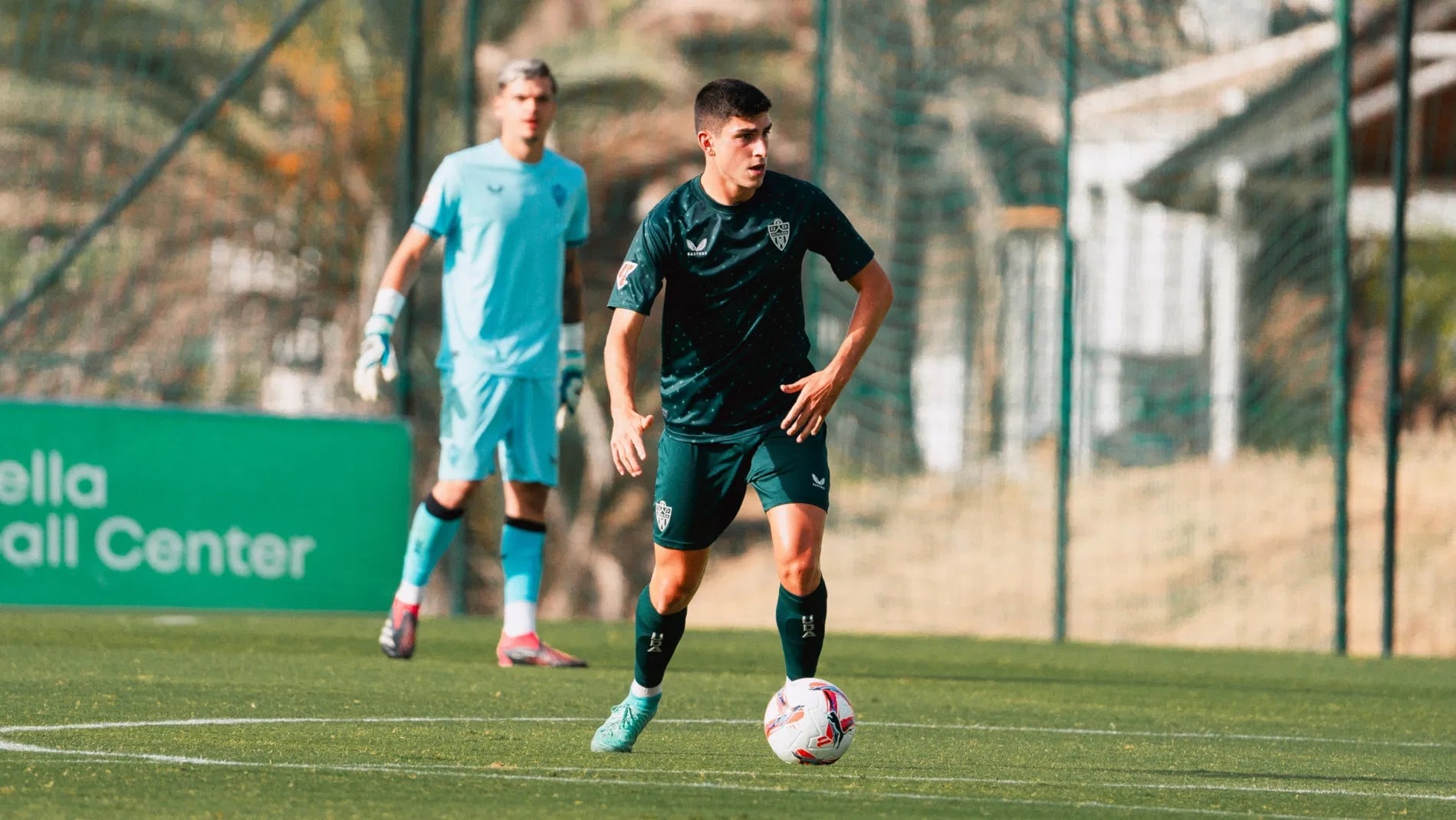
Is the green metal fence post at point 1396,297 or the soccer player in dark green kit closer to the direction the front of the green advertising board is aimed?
the soccer player in dark green kit

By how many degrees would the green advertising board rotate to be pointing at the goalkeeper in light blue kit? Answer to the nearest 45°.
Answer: approximately 45° to its left

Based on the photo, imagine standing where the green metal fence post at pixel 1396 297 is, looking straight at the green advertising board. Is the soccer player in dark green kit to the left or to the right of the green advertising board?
left

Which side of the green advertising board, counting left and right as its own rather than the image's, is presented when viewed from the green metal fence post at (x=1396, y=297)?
left

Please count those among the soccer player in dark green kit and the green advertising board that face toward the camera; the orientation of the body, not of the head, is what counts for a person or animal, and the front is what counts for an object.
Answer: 2

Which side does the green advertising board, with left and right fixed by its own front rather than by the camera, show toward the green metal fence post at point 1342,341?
left

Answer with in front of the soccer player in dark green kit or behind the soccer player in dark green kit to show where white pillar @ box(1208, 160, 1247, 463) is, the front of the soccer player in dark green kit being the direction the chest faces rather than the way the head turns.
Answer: behind

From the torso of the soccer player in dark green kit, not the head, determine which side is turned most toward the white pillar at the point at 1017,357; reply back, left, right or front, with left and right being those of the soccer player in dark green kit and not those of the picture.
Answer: back

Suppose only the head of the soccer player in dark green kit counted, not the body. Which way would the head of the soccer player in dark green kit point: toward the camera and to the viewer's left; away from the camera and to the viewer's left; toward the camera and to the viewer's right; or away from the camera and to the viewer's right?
toward the camera and to the viewer's right

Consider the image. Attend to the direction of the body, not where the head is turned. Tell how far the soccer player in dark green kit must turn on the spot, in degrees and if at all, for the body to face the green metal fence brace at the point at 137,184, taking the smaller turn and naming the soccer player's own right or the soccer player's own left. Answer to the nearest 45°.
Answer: approximately 135° to the soccer player's own right

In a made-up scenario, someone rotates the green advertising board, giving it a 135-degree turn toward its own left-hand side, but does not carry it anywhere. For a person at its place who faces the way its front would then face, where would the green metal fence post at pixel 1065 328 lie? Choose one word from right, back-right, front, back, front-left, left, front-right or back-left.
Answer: front-right
